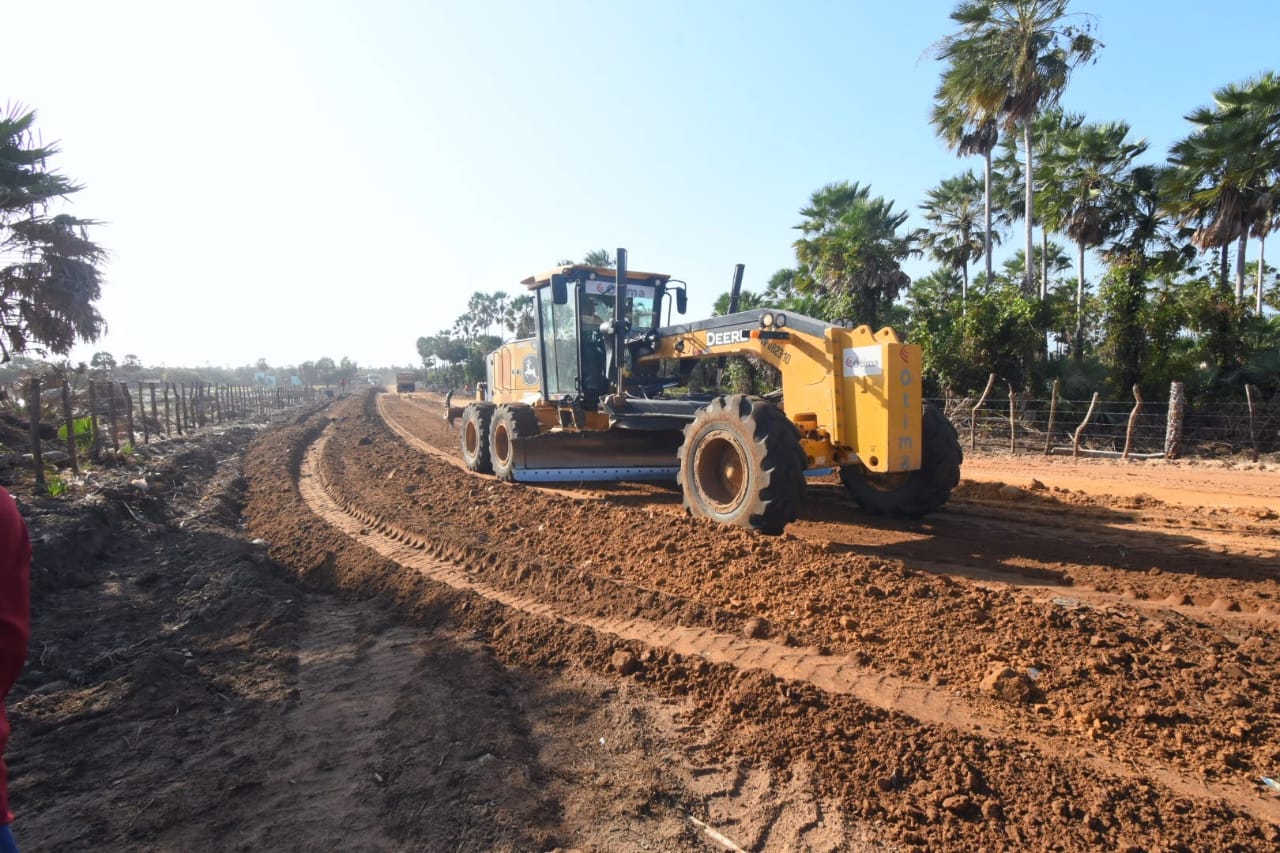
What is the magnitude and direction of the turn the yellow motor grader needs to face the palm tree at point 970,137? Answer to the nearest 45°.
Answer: approximately 90° to its left

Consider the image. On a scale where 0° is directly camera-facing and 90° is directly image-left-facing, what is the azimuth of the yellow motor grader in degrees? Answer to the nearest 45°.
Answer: approximately 315°

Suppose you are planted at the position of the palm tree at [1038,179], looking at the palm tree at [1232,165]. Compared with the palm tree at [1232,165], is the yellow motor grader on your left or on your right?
right

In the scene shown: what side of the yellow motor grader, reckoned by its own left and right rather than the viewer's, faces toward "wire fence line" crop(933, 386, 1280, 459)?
left

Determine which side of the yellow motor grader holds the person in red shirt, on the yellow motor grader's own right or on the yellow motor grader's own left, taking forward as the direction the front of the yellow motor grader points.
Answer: on the yellow motor grader's own right

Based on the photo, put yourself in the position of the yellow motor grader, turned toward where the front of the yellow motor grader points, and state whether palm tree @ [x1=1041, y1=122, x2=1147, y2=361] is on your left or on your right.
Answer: on your left

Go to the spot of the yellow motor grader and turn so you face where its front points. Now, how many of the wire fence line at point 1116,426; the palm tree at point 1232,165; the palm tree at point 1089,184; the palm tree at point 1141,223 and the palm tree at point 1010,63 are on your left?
5
